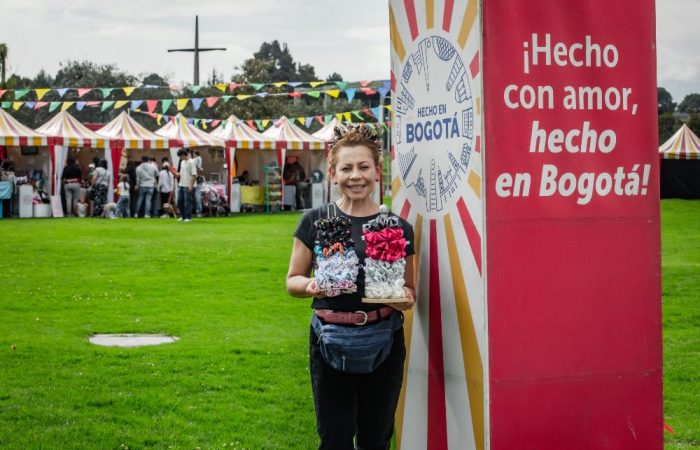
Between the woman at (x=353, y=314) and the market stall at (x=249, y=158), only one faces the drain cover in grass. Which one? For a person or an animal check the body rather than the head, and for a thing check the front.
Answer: the market stall

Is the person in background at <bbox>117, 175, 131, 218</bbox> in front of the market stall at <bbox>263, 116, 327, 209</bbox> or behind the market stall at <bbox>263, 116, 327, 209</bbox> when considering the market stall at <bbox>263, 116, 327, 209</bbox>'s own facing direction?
in front

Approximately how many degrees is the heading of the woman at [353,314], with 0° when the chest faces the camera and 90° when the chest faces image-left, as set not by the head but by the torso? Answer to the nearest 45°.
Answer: approximately 0°

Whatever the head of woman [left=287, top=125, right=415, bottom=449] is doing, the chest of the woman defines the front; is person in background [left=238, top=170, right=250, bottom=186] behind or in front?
behind

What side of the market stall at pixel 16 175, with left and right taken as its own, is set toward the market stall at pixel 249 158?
left

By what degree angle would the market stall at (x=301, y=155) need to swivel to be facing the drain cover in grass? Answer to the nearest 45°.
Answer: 0° — it already faces it

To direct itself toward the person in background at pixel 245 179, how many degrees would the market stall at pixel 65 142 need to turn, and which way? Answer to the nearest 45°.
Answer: approximately 135° to its left

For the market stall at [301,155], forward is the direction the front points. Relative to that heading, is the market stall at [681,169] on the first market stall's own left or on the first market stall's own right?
on the first market stall's own left

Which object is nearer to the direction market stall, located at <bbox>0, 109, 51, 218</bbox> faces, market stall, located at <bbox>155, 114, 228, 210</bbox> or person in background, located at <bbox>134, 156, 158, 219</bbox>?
the person in background
